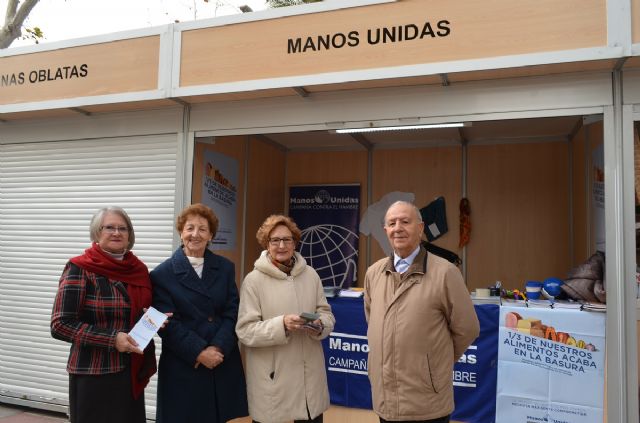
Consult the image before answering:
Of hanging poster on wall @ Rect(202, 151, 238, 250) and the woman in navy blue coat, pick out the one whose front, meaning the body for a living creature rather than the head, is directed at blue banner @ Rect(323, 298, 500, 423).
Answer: the hanging poster on wall

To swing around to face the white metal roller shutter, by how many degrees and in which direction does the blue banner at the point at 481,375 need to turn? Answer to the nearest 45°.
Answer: approximately 90° to its right

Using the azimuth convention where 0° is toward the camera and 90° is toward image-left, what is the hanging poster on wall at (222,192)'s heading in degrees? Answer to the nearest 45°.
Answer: approximately 315°

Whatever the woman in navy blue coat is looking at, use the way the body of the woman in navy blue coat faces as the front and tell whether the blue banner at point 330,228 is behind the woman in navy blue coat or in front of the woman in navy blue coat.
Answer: behind

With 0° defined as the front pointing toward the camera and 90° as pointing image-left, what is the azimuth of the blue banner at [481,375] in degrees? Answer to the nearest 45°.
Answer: approximately 0°

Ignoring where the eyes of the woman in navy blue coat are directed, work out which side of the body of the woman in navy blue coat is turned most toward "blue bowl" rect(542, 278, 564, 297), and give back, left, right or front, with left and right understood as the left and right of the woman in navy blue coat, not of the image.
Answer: left

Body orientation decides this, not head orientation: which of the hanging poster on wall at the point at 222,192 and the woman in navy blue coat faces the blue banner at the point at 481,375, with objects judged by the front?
the hanging poster on wall

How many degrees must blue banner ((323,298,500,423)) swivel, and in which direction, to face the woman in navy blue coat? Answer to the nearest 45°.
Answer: approximately 45° to its right

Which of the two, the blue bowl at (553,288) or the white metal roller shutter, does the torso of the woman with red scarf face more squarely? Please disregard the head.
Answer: the blue bowl

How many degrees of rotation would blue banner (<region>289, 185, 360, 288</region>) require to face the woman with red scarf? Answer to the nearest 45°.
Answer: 0° — it already faces them
